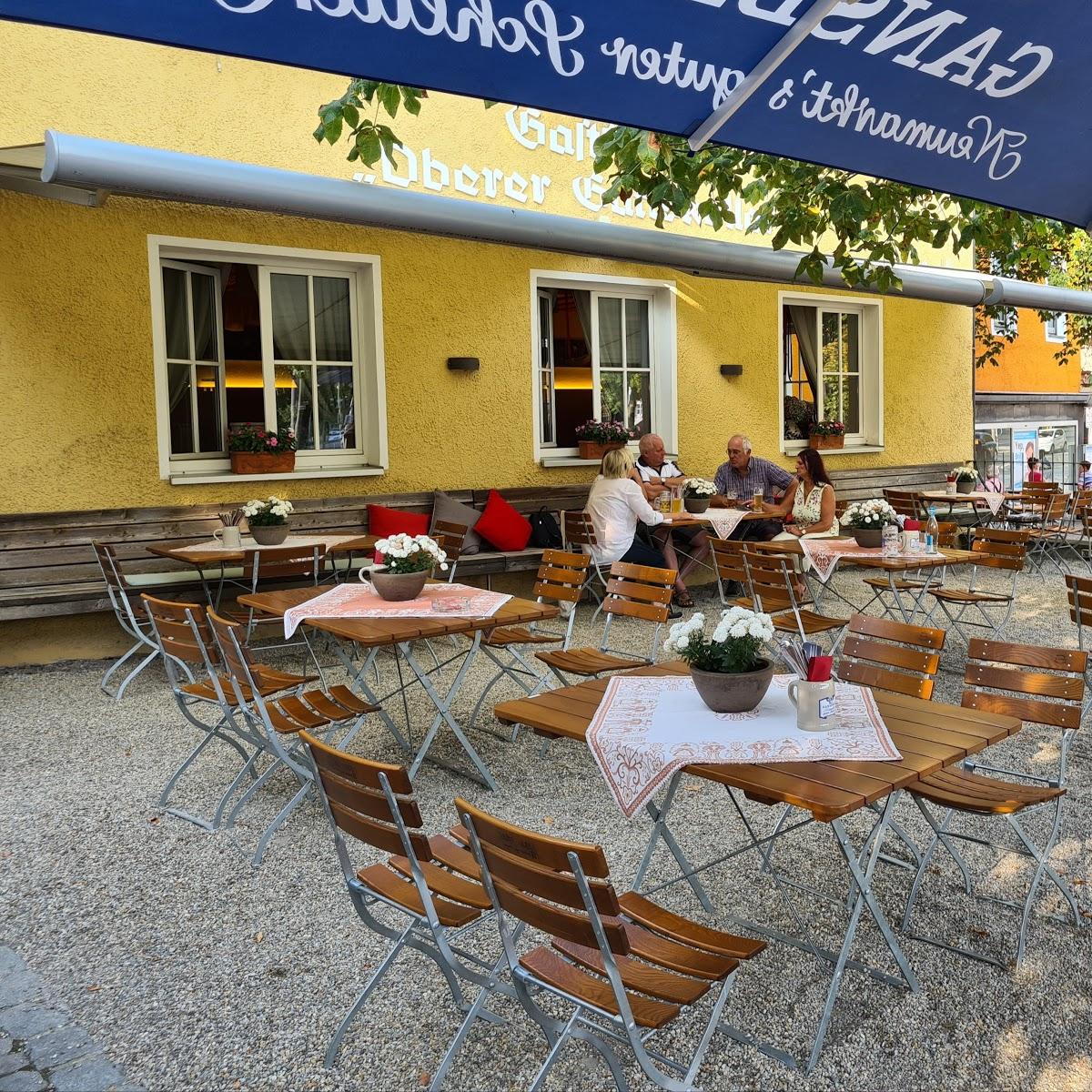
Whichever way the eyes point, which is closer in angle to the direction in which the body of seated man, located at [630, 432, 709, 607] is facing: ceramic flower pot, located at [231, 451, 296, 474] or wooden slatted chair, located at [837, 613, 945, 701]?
the wooden slatted chair

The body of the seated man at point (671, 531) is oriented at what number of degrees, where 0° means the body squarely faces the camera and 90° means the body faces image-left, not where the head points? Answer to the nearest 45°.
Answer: approximately 315°

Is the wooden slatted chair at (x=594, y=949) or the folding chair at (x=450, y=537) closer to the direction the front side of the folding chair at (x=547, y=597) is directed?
the wooden slatted chair

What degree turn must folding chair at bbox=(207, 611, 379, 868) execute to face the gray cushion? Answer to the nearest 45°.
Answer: approximately 45° to its left

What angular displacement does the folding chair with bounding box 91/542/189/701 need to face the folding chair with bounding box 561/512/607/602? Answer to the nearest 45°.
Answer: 0° — it already faces it

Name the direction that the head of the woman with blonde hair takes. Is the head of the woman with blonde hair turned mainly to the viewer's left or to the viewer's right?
to the viewer's right

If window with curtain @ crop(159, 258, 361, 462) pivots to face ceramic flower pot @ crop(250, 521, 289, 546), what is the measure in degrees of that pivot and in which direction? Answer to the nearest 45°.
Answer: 0° — it already faces it

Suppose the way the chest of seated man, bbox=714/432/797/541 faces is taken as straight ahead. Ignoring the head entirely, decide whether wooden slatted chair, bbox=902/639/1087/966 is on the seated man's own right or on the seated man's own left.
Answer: on the seated man's own left

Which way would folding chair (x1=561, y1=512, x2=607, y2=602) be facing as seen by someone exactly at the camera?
facing away from the viewer and to the right of the viewer
